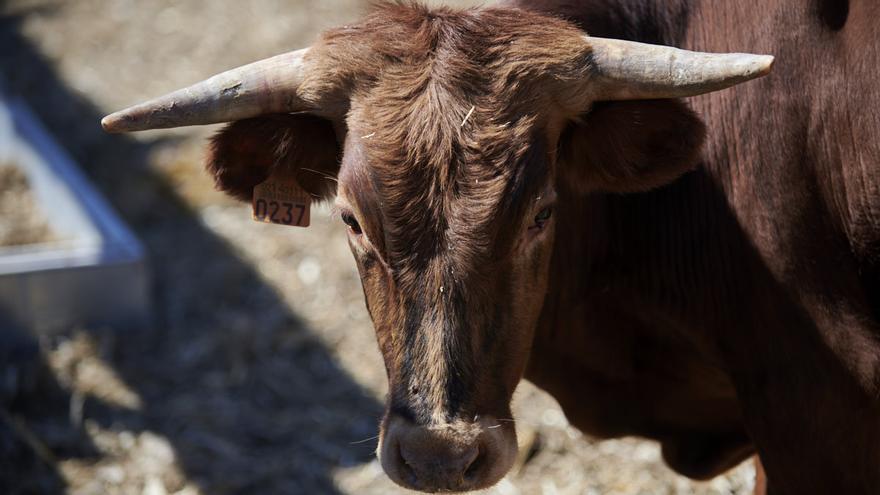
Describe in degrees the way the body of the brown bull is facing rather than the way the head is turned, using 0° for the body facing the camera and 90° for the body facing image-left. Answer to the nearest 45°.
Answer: approximately 45°

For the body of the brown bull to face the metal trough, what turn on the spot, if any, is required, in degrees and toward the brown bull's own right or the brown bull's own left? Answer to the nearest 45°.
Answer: approximately 90° to the brown bull's own right
